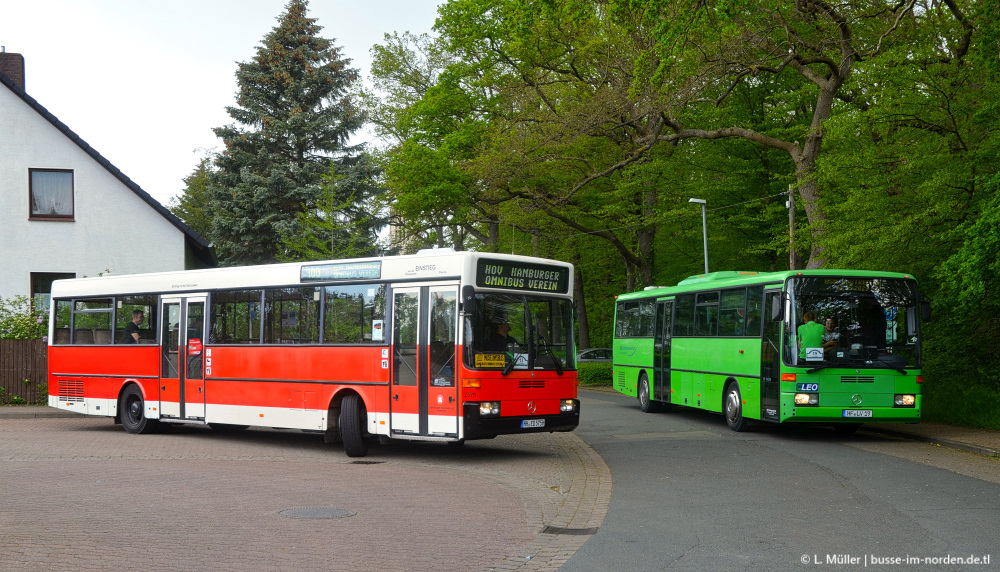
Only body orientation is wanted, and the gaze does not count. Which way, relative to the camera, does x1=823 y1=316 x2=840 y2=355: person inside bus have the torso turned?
toward the camera

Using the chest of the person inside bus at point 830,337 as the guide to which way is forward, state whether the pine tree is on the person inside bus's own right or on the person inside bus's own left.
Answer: on the person inside bus's own right

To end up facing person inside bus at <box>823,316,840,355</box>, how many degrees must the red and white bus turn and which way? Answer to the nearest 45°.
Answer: approximately 45° to its left

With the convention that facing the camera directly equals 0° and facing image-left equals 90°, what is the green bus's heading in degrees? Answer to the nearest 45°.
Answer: approximately 315°

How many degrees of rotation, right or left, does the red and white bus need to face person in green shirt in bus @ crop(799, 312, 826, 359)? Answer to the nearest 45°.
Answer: approximately 45° to its left

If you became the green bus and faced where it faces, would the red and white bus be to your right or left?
on your right

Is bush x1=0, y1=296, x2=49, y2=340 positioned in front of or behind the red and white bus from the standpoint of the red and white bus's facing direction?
behind

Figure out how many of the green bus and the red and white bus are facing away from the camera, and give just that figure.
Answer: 0

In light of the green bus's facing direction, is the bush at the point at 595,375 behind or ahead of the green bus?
behind

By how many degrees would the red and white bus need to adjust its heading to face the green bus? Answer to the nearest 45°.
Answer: approximately 45° to its left

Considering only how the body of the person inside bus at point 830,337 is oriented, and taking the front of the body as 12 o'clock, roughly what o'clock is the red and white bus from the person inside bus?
The red and white bus is roughly at 2 o'clock from the person inside bus.

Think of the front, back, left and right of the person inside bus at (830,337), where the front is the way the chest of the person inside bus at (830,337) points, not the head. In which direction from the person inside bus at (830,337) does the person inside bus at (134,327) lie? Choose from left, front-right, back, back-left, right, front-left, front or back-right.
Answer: right

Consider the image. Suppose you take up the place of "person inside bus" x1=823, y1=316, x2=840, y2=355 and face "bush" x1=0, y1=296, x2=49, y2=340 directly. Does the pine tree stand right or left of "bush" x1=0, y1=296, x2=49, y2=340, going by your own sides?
right

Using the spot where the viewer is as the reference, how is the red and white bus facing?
facing the viewer and to the right of the viewer
